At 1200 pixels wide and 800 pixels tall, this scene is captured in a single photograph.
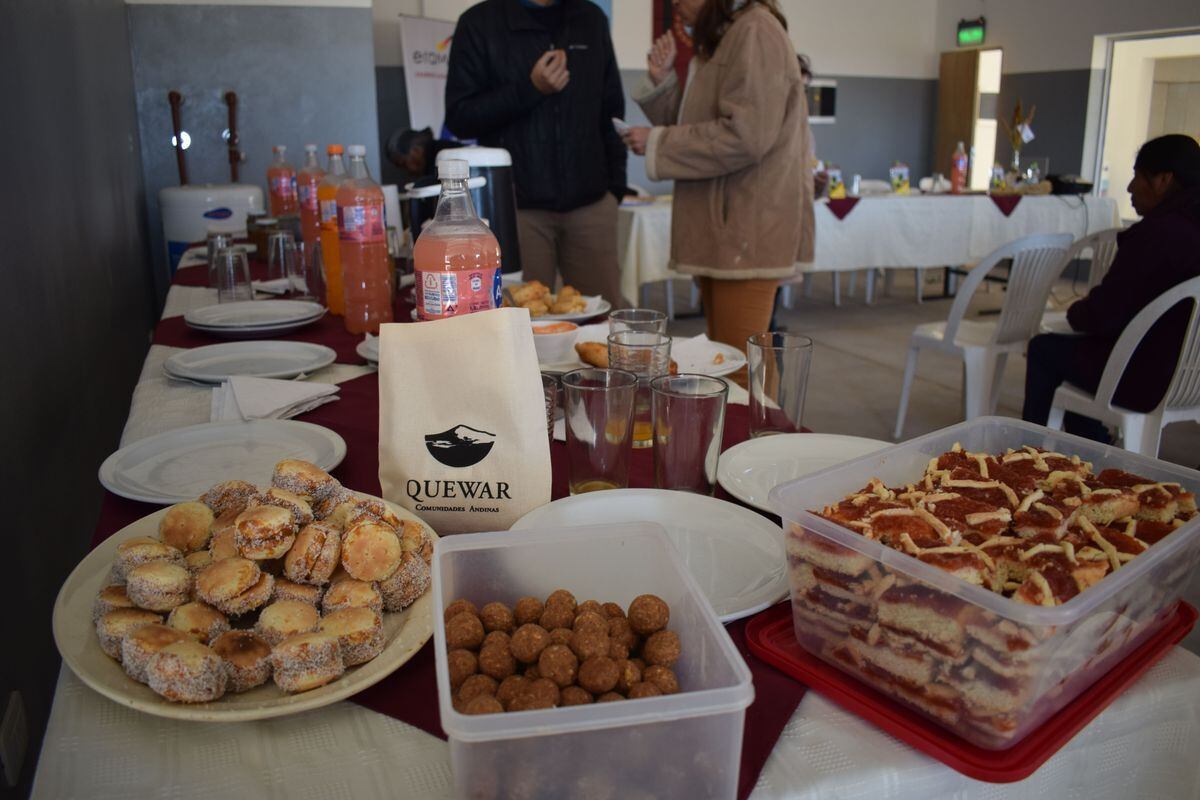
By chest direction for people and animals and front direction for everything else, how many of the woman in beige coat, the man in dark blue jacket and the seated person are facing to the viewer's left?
2

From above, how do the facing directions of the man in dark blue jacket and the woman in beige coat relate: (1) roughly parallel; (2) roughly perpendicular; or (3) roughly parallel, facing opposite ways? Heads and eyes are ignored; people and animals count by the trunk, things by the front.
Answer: roughly perpendicular

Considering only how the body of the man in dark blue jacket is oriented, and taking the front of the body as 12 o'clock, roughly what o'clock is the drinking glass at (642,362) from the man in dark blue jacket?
The drinking glass is roughly at 12 o'clock from the man in dark blue jacket.

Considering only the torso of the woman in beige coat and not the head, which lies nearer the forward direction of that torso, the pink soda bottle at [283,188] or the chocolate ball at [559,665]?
the pink soda bottle

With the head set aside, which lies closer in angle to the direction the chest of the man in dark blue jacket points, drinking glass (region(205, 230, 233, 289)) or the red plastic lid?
the red plastic lid

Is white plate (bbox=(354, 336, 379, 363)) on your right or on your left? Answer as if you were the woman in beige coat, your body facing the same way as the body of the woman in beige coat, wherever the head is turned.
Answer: on your left

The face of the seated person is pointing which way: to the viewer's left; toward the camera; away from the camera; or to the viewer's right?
to the viewer's left

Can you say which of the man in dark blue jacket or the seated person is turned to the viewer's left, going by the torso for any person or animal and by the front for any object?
the seated person

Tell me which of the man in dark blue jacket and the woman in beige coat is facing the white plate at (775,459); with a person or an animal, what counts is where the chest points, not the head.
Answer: the man in dark blue jacket

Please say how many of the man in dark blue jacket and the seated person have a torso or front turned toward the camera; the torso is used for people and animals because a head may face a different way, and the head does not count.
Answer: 1

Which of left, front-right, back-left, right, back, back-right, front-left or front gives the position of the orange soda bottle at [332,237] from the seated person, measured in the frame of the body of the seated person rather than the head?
front-left

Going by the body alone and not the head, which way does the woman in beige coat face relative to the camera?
to the viewer's left

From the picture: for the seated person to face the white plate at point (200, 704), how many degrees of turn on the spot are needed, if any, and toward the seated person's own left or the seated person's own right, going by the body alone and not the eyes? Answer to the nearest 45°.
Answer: approximately 90° to the seated person's own left

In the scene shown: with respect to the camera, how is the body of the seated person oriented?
to the viewer's left
